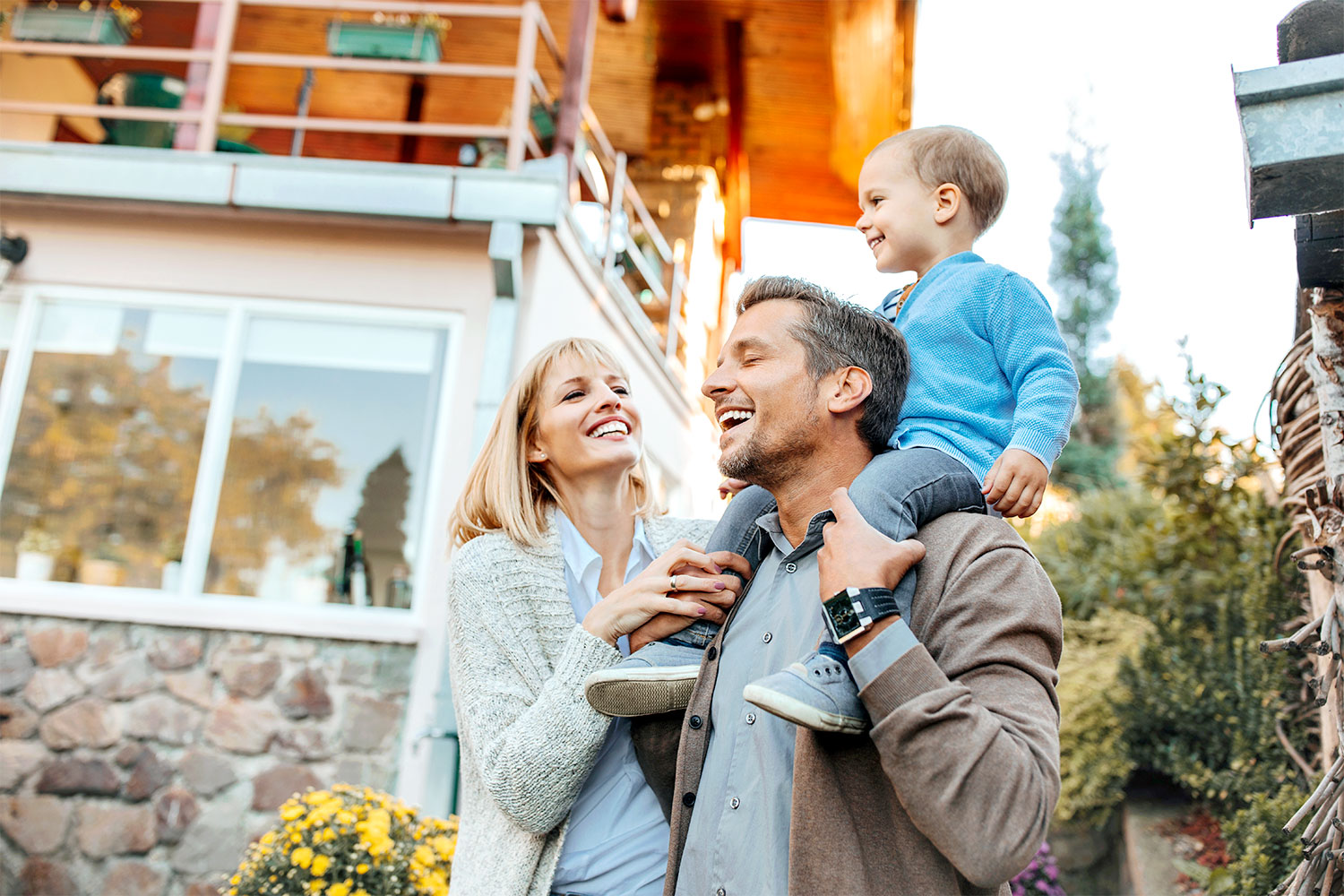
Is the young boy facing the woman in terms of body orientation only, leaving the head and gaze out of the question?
yes

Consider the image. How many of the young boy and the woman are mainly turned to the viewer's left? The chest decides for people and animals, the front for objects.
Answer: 1

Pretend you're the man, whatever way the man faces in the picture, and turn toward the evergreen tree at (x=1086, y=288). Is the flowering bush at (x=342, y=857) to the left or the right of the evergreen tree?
left

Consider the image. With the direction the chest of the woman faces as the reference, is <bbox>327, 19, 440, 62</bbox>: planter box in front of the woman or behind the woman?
behind

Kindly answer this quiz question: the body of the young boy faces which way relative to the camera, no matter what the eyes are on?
to the viewer's left

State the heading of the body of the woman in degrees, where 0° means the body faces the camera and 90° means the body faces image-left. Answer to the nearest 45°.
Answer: approximately 315°

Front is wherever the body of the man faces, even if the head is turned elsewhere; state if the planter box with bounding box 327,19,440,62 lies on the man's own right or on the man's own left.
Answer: on the man's own right

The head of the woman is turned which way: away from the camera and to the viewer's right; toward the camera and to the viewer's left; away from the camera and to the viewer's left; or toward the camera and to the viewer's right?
toward the camera and to the viewer's right

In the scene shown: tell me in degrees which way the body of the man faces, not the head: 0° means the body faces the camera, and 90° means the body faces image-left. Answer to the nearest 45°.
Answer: approximately 45°
